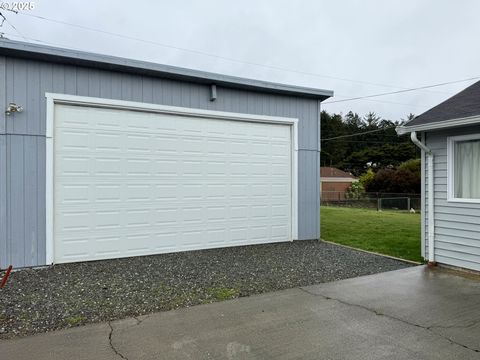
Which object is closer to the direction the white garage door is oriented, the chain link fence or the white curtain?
the white curtain

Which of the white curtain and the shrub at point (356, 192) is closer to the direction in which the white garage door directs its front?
the white curtain

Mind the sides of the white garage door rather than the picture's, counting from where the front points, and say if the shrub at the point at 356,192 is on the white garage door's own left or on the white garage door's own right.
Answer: on the white garage door's own left

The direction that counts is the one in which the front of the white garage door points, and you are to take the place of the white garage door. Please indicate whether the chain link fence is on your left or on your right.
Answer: on your left

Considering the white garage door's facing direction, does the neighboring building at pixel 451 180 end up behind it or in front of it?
in front

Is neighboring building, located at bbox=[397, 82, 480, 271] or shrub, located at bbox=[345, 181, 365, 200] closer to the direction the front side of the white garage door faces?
the neighboring building

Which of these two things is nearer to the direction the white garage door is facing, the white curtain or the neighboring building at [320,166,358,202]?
the white curtain
